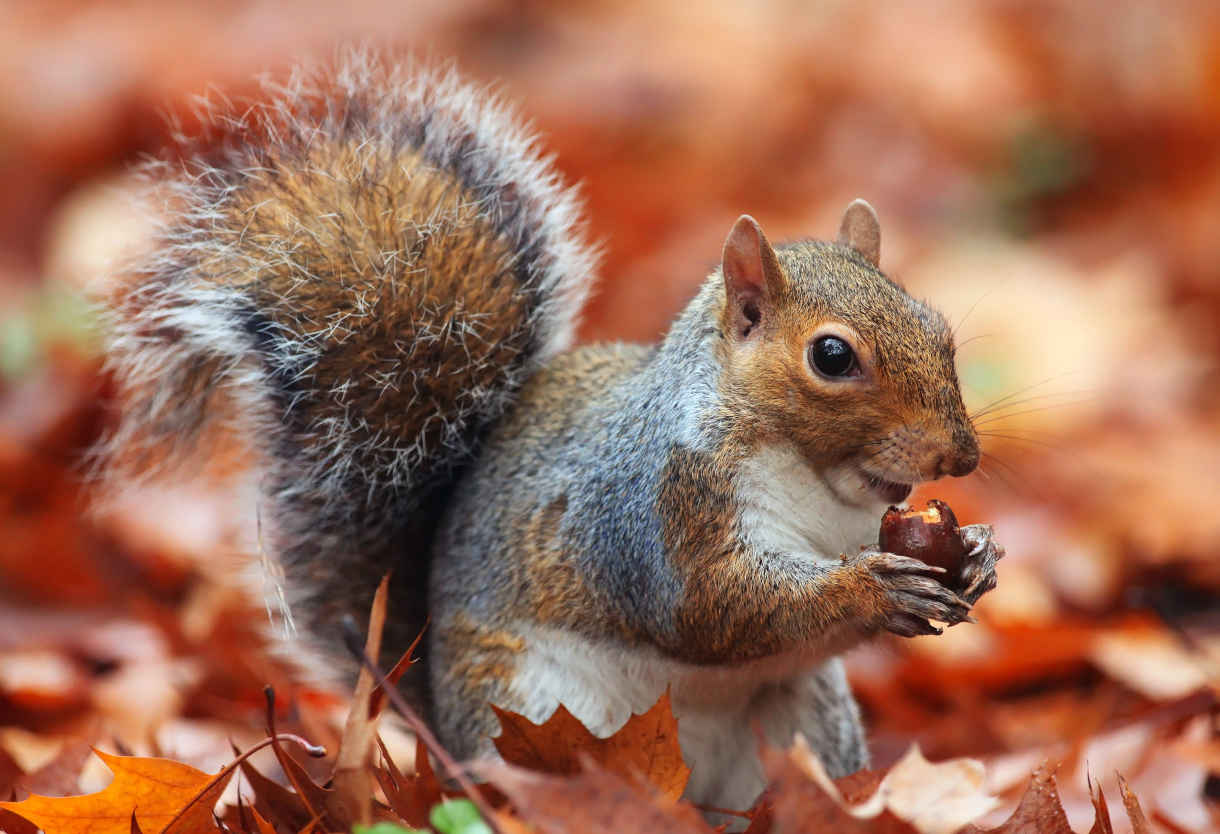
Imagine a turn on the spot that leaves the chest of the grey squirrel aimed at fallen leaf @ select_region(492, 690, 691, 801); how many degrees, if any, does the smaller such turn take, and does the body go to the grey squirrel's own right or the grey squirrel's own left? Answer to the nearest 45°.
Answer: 0° — it already faces it

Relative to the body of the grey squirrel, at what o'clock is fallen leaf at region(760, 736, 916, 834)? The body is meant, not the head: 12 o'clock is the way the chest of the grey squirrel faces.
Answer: The fallen leaf is roughly at 12 o'clock from the grey squirrel.

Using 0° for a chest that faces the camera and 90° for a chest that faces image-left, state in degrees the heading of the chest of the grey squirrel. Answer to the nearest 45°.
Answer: approximately 315°

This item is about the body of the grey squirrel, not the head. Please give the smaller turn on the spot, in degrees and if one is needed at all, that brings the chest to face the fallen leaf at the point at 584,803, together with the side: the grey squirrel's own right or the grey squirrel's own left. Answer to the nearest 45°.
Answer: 0° — it already faces it

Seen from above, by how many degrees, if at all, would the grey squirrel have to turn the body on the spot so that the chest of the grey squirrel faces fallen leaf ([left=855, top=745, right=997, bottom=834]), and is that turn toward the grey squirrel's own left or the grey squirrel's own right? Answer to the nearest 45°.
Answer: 0° — it already faces it
